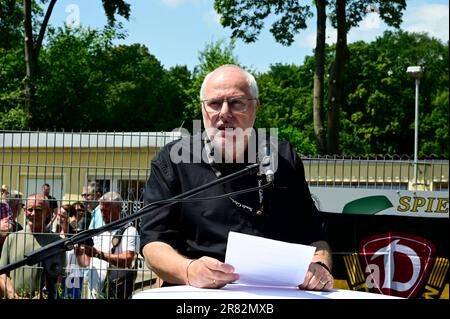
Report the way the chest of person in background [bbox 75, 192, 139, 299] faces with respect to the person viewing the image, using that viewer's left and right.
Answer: facing the viewer and to the left of the viewer

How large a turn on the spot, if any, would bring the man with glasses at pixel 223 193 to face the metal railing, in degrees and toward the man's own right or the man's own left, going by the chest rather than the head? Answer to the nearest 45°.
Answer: approximately 180°

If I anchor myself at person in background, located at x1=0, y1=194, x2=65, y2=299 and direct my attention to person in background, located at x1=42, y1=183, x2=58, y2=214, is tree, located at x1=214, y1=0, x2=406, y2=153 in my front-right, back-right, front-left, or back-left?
front-right

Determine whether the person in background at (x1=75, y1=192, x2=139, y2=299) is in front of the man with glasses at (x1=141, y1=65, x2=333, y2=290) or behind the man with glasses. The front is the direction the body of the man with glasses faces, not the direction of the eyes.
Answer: behind

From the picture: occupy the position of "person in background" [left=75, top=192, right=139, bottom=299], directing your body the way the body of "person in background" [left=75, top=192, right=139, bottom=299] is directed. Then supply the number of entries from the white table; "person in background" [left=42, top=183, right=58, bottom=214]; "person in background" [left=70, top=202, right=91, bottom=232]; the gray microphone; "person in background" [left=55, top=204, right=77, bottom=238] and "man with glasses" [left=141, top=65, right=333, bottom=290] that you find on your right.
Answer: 3

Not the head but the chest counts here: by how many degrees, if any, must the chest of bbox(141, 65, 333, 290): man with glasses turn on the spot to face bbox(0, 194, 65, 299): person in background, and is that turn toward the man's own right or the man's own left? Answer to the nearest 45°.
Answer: approximately 135° to the man's own right

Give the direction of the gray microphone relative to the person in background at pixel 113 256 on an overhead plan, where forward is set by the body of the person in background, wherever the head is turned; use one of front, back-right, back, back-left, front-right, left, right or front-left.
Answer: front-left

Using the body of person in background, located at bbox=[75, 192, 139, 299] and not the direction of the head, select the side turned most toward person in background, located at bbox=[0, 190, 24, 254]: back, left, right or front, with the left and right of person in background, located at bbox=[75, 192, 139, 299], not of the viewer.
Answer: right

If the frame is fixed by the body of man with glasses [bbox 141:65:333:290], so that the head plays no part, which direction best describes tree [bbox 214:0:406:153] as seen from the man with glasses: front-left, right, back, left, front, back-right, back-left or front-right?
back

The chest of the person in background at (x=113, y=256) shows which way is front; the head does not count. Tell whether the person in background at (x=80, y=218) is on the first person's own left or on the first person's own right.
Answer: on the first person's own right

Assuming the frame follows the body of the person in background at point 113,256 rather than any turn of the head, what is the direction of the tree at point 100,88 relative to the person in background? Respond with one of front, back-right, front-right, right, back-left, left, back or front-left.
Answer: back-right

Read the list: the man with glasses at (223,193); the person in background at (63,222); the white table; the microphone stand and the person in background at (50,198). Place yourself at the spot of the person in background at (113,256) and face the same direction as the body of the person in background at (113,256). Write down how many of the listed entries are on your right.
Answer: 2

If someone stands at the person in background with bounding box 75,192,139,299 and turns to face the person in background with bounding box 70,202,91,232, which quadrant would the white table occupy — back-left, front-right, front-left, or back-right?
back-left

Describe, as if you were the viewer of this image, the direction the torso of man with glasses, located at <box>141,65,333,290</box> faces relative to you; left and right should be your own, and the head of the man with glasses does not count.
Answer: facing the viewer

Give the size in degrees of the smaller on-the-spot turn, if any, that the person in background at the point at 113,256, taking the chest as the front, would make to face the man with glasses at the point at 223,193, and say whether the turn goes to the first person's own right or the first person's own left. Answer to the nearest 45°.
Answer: approximately 45° to the first person's own left

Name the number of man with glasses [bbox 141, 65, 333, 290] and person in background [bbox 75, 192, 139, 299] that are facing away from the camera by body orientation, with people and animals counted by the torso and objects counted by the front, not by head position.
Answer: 0
